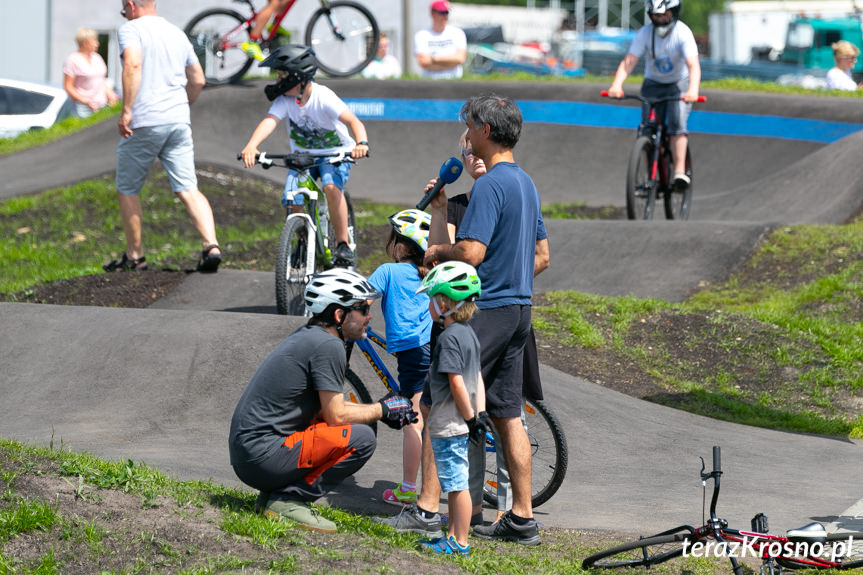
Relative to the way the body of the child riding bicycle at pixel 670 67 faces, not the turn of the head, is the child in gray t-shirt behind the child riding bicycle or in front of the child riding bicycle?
in front

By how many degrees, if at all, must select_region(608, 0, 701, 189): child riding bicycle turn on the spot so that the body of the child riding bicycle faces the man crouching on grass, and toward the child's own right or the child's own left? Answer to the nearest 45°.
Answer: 0° — they already face them

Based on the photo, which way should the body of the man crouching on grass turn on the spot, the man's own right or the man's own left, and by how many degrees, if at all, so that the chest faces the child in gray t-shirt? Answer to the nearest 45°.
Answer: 0° — they already face them

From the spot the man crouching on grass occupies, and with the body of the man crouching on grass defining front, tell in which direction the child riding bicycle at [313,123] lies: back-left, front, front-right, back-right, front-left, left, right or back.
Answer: left

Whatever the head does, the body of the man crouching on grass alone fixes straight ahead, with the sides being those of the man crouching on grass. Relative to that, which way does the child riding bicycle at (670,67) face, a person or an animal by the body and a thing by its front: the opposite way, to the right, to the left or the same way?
to the right

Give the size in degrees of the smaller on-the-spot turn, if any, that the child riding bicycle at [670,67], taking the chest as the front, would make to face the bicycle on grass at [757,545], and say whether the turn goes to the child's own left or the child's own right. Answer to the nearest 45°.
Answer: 0° — they already face it

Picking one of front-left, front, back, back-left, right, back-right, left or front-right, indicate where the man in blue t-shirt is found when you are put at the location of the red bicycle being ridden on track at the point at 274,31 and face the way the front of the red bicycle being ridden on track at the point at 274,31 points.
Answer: right

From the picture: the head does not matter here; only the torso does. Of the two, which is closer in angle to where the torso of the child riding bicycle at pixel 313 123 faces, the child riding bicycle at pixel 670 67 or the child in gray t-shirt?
the child in gray t-shirt

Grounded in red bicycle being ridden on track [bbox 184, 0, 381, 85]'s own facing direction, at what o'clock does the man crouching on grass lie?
The man crouching on grass is roughly at 3 o'clock from the red bicycle being ridden on track.

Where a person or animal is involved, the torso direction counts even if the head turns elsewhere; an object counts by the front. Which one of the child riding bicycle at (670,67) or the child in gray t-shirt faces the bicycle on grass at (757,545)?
the child riding bicycle

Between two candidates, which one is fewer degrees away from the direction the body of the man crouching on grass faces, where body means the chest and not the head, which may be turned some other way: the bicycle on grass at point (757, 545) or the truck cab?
the bicycle on grass

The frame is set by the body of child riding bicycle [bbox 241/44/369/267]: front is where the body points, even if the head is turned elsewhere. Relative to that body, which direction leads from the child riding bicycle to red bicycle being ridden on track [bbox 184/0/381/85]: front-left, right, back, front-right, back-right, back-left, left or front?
back-right

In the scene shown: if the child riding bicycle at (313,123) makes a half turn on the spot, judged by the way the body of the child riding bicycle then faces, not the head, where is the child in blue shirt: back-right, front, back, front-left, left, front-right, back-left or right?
back-right

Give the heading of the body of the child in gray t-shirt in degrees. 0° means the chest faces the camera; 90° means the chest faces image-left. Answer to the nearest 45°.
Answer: approximately 90°
